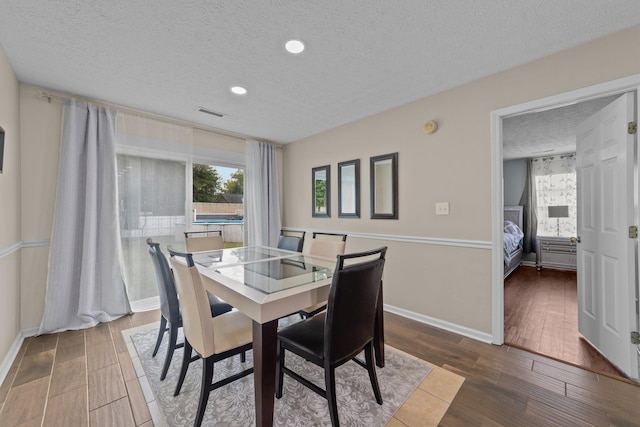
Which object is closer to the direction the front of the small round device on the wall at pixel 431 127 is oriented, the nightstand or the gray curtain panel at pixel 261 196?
the gray curtain panel

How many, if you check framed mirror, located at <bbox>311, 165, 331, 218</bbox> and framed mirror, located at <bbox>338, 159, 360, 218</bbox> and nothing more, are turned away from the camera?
0

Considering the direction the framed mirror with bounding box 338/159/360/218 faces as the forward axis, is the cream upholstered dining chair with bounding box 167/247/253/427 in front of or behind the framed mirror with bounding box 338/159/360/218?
in front

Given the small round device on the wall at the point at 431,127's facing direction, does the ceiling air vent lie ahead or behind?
ahead

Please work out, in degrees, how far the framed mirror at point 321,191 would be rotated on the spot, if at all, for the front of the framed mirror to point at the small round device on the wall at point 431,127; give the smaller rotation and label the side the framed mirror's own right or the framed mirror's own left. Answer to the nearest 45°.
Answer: approximately 90° to the framed mirror's own left

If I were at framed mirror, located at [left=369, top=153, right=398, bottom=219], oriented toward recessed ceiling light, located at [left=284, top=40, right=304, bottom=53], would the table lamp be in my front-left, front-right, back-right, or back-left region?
back-left

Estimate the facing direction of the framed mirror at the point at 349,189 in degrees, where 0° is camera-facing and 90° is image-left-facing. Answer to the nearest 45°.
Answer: approximately 45°

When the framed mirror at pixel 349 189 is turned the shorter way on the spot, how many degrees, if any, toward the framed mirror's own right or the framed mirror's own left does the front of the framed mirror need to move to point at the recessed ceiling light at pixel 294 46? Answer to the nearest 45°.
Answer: approximately 45° to the framed mirror's own left

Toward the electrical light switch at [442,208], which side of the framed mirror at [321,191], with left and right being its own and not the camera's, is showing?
left

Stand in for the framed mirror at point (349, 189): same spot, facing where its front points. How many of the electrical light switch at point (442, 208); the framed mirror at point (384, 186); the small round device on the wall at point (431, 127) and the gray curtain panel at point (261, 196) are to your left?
3
